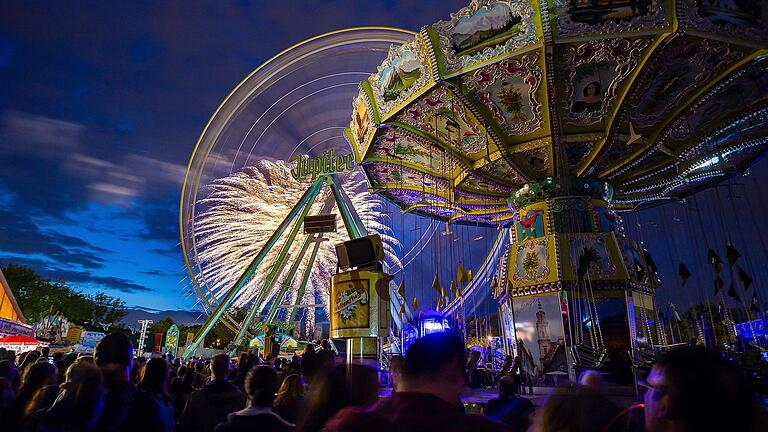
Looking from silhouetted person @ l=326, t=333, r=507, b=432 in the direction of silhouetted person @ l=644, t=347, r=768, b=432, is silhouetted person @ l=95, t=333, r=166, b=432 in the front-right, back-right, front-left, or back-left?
back-left

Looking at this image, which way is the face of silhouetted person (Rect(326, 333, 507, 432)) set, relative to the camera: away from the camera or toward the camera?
away from the camera

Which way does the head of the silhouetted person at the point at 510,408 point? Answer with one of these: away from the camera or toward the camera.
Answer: away from the camera

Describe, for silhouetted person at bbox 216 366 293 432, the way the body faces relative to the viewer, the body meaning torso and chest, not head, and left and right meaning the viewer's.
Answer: facing away from the viewer

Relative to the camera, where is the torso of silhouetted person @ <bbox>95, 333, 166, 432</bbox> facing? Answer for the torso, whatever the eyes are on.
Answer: away from the camera

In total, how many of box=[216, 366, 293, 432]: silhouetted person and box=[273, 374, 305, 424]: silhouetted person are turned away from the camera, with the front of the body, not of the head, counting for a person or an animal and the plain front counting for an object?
2

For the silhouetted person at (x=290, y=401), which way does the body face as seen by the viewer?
away from the camera

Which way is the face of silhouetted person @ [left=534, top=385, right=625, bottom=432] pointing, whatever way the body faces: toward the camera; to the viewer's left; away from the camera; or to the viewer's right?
away from the camera

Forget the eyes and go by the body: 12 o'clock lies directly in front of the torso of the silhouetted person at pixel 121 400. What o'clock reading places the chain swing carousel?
The chain swing carousel is roughly at 2 o'clock from the silhouetted person.

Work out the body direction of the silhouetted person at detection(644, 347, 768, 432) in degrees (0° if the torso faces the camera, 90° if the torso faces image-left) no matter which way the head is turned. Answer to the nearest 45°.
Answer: approximately 135°

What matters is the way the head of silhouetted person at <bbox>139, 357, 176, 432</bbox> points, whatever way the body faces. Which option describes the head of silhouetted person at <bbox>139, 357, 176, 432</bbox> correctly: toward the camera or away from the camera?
away from the camera
